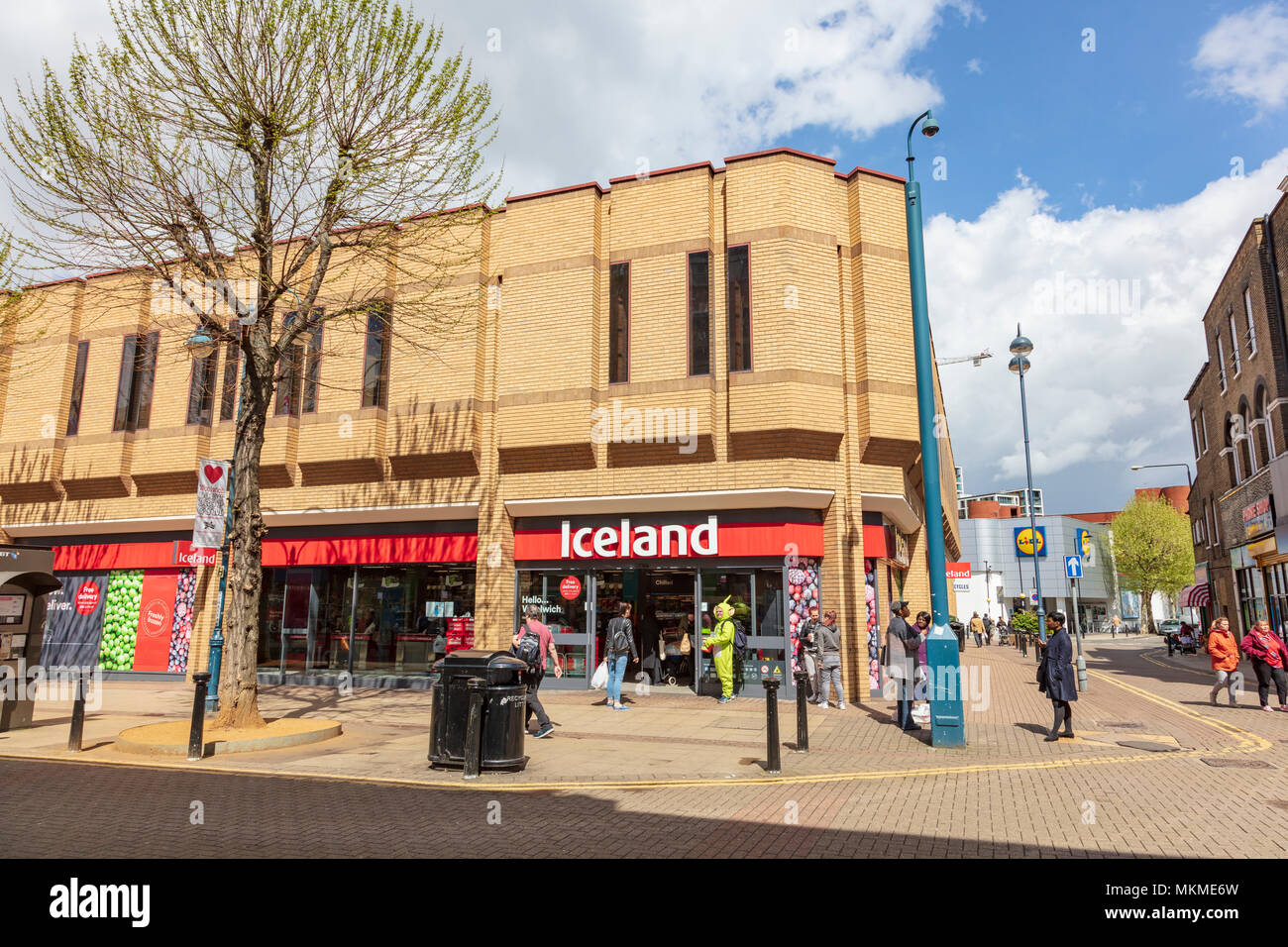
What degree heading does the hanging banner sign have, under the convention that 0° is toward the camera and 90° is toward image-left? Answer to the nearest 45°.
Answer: approximately 0°

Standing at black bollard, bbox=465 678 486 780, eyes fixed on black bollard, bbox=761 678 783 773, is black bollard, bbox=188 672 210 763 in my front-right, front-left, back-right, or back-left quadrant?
back-left

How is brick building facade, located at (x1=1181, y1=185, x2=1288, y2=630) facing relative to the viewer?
to the viewer's left

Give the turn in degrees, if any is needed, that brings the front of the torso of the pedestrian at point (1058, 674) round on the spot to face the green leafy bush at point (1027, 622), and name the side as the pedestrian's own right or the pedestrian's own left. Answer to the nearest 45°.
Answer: approximately 90° to the pedestrian's own right

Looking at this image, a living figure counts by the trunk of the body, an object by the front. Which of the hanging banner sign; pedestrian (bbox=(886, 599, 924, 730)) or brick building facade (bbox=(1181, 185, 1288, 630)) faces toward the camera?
the hanging banner sign

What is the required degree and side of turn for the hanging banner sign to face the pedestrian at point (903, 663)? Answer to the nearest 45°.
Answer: approximately 45° to its left

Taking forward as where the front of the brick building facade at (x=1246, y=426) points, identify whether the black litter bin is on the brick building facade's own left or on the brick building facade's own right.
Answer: on the brick building facade's own left

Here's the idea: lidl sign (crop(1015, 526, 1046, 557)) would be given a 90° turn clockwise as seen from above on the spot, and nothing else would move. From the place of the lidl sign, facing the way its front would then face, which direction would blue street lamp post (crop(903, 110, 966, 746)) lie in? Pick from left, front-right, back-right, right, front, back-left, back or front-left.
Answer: left

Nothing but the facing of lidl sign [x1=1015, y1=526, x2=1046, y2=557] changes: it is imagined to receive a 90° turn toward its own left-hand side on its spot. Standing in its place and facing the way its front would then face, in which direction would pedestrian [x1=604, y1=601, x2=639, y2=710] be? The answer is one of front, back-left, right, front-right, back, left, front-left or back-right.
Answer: back-right

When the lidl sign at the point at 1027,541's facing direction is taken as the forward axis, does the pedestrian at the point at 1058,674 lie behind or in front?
in front

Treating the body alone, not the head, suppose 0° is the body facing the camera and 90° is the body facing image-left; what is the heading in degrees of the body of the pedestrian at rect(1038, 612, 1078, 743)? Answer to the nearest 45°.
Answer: approximately 90°

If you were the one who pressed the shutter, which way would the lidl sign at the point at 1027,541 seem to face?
facing the viewer
